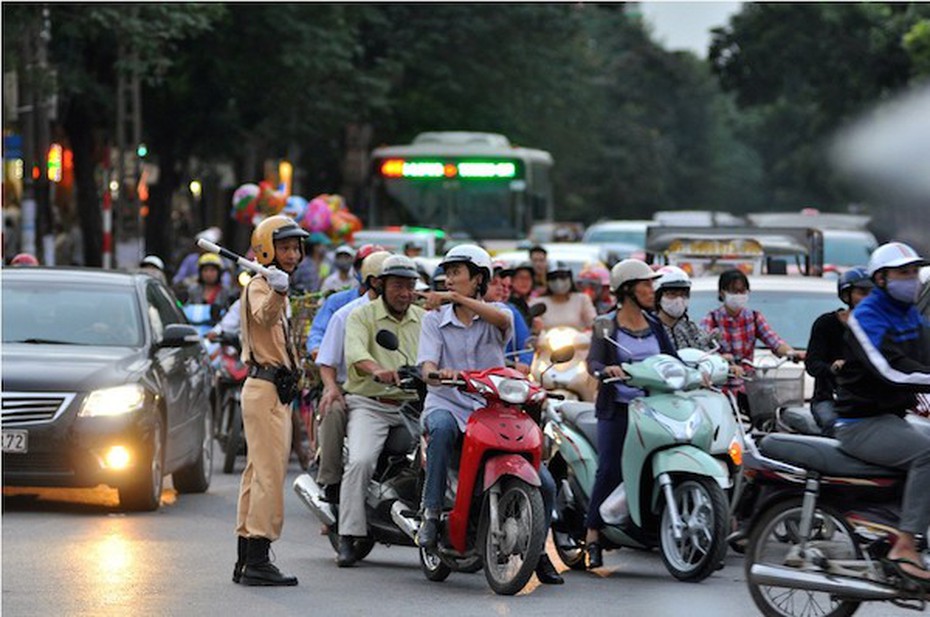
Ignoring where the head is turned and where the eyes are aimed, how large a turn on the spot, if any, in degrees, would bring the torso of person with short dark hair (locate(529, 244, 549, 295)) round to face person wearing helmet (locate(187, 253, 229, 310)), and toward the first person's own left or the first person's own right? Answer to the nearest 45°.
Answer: approximately 90° to the first person's own right

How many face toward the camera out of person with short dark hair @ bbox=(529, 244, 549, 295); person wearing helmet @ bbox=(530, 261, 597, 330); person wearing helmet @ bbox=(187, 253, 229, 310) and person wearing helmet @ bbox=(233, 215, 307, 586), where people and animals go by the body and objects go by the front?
3

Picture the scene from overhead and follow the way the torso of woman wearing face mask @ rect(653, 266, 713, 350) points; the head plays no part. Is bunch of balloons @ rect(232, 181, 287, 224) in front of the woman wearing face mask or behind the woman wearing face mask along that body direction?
behind

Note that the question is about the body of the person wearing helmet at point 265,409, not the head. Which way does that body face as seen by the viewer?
to the viewer's right

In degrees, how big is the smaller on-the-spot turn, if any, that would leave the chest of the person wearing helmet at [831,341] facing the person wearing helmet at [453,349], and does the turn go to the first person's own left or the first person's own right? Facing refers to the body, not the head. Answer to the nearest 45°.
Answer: approximately 135° to the first person's own right

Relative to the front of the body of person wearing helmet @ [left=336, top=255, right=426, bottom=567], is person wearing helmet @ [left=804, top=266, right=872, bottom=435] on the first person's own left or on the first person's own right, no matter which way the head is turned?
on the first person's own left

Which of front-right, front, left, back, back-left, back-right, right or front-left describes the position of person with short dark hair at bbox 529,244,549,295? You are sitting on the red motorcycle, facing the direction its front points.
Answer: back-left
